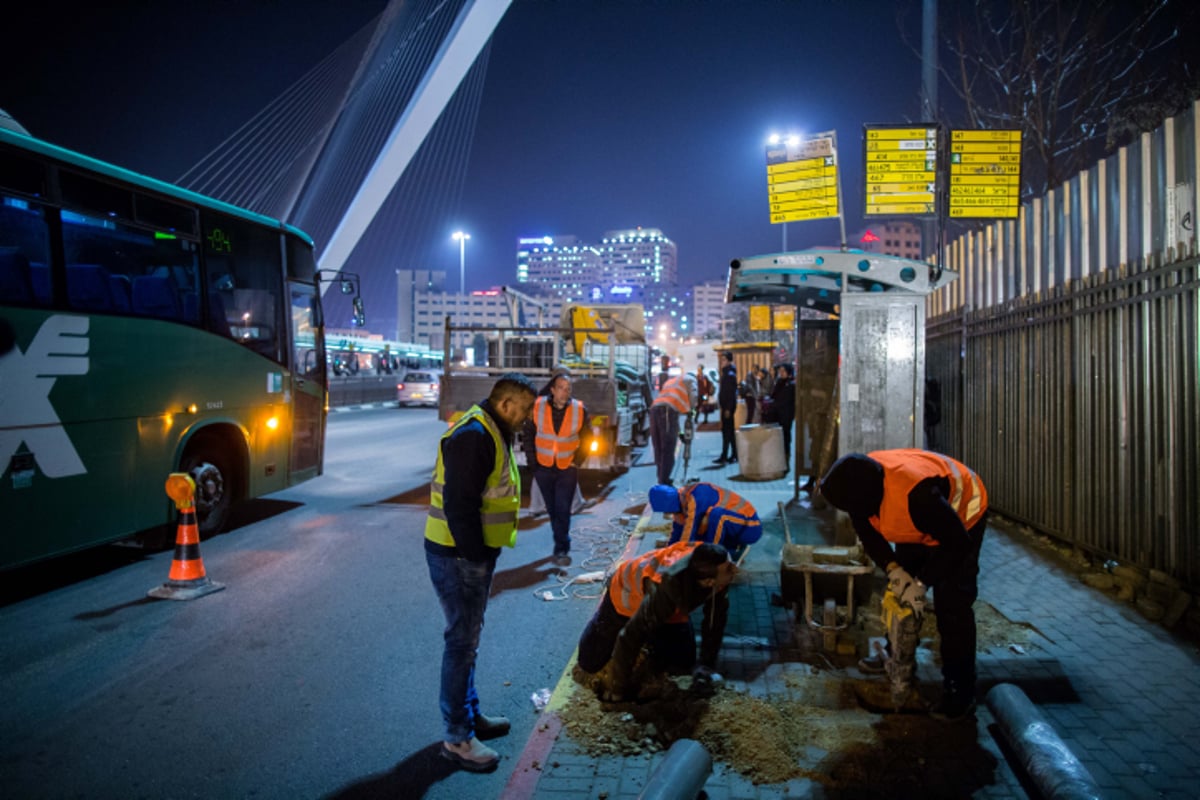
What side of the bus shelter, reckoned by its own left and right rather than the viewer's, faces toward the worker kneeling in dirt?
left

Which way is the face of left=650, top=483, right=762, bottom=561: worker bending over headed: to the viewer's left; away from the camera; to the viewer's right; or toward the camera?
to the viewer's left

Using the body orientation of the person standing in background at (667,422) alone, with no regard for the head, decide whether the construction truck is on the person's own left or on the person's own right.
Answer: on the person's own left

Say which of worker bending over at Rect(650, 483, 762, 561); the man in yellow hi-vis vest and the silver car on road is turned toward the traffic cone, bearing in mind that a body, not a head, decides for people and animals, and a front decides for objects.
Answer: the worker bending over

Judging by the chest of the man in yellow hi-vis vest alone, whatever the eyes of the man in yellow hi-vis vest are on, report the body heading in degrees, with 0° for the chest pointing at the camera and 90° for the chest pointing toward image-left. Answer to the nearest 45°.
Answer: approximately 270°

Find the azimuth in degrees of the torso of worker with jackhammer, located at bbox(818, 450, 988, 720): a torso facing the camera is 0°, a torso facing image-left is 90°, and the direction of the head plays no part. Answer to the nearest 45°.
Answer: approximately 90°

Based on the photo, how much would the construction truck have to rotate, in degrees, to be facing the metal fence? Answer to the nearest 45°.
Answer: approximately 135° to its right

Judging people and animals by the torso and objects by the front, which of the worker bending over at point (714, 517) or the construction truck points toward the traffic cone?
the worker bending over
